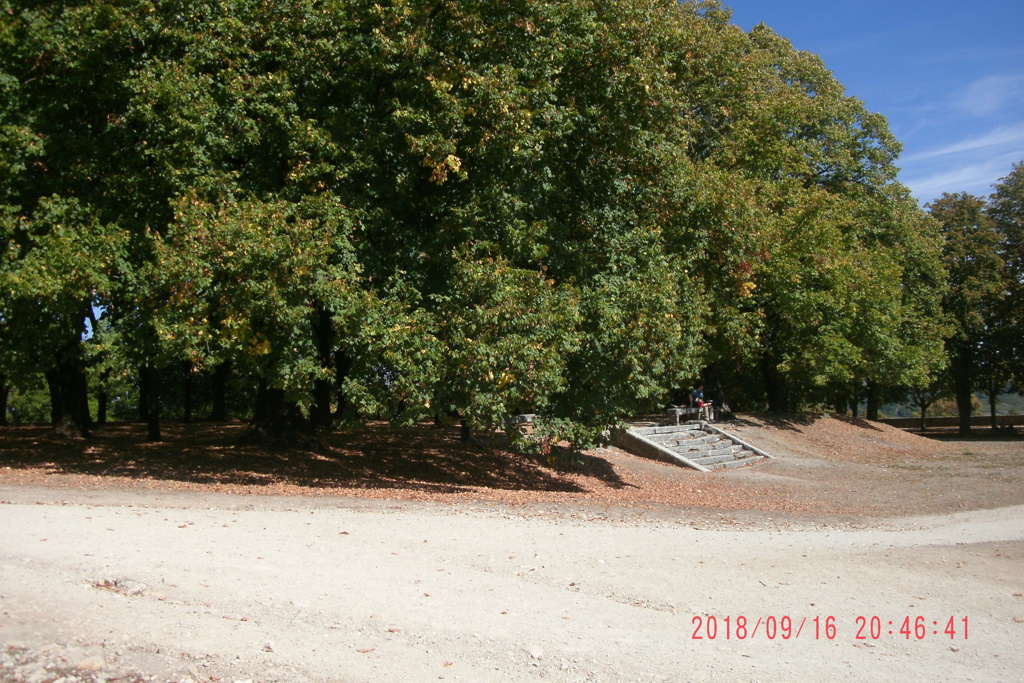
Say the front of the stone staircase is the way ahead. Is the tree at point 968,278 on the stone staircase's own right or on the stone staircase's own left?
on the stone staircase's own left

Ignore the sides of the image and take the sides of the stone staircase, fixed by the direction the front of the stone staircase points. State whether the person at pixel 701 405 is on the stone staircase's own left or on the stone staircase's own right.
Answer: on the stone staircase's own left

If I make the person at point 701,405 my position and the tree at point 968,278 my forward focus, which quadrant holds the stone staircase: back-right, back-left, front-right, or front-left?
back-right

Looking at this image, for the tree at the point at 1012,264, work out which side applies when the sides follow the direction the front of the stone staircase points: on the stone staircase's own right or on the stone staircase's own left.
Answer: on the stone staircase's own left

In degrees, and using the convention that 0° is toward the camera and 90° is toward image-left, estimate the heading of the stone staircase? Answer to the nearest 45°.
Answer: approximately 315°
